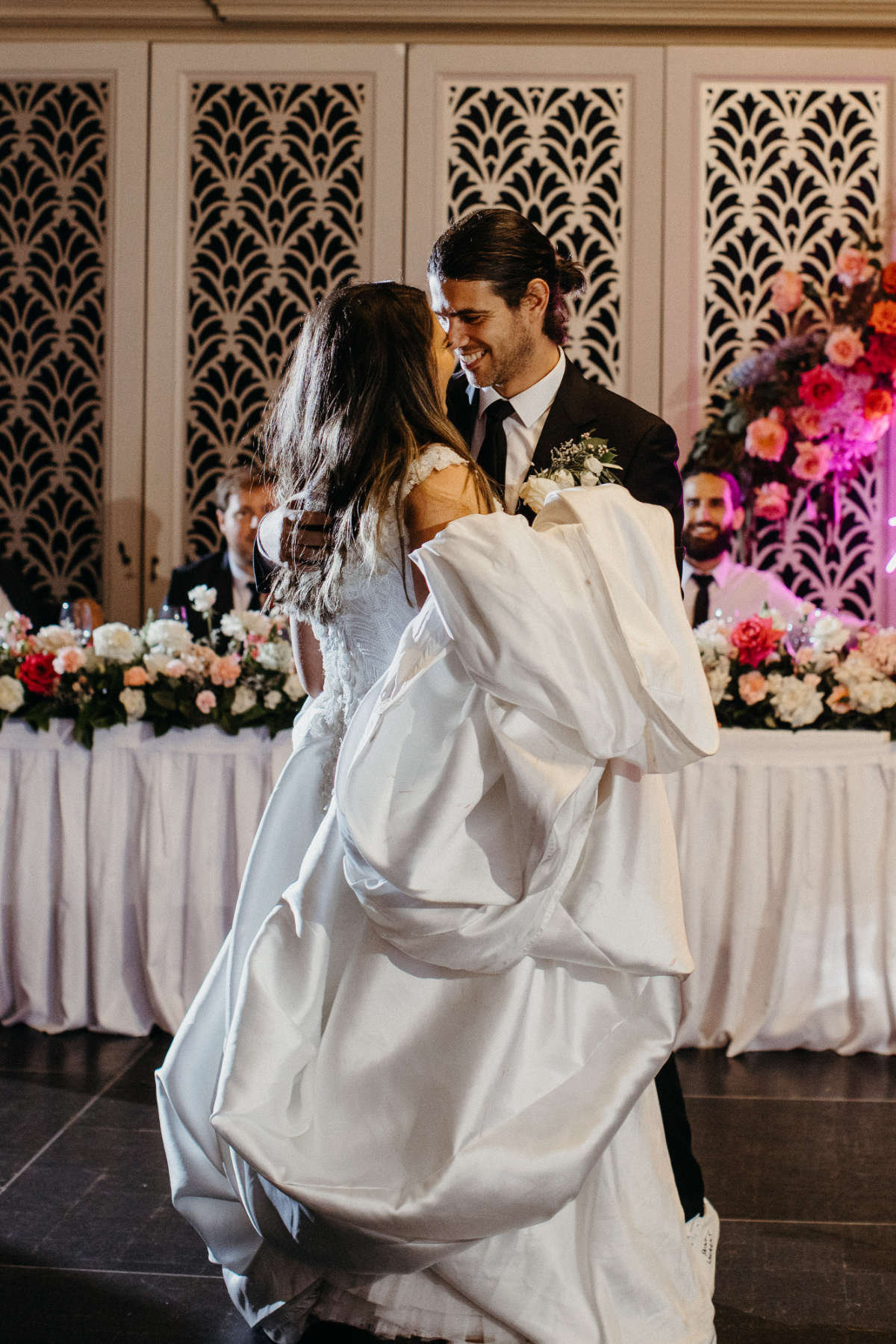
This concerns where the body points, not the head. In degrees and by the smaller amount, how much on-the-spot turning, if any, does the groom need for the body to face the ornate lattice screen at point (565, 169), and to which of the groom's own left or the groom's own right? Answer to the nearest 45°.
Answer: approximately 135° to the groom's own right

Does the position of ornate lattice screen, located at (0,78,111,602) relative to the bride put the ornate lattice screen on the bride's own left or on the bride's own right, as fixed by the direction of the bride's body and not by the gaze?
on the bride's own left

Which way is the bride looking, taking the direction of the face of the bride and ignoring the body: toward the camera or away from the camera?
away from the camera

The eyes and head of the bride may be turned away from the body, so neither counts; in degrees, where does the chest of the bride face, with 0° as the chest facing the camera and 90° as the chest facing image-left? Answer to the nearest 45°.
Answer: approximately 225°

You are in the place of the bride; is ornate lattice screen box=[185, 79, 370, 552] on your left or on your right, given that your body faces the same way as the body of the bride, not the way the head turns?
on your left

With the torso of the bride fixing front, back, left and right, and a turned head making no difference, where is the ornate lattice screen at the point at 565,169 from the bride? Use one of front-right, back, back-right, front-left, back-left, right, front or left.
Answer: front-left

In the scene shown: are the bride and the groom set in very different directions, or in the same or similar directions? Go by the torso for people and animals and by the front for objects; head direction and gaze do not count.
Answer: very different directions

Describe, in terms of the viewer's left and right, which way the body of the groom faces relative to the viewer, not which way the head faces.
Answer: facing the viewer and to the left of the viewer

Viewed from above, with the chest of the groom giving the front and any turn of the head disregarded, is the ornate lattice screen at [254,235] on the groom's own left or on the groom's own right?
on the groom's own right

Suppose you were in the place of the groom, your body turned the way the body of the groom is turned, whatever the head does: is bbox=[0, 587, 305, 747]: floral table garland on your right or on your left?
on your right

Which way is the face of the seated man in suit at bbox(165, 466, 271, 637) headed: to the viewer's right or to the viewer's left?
to the viewer's right

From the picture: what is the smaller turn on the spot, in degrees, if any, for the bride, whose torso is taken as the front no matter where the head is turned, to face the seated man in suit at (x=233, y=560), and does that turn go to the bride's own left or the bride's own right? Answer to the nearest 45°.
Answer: approximately 45° to the bride's own left
